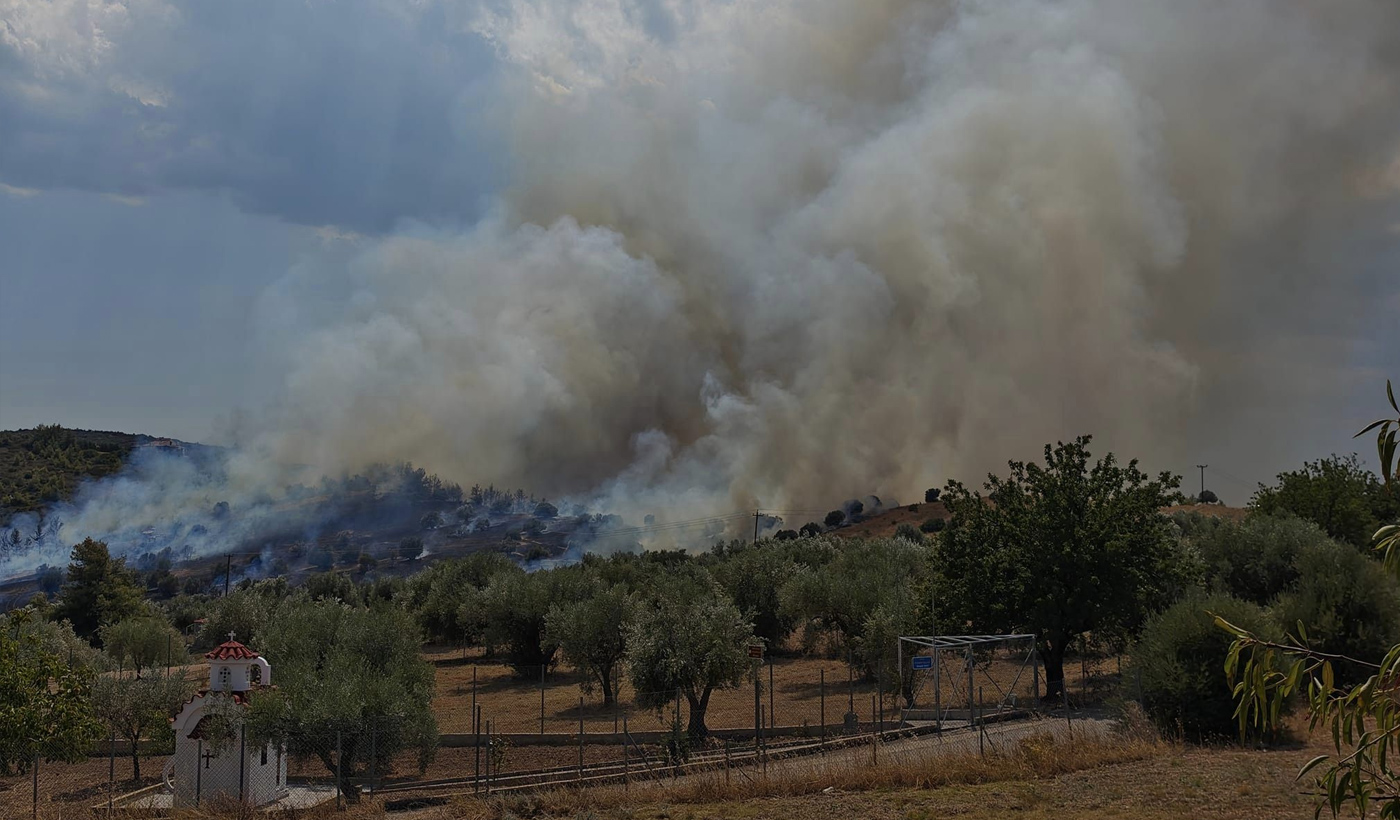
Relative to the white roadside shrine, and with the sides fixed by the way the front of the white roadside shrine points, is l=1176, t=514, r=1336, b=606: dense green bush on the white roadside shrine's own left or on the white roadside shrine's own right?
on the white roadside shrine's own left

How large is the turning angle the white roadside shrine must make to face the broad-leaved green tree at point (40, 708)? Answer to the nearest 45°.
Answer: approximately 90° to its right

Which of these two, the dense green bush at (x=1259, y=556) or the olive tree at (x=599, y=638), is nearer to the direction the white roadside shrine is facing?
the dense green bush

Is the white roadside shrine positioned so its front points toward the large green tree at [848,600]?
no

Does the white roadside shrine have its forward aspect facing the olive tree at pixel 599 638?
no

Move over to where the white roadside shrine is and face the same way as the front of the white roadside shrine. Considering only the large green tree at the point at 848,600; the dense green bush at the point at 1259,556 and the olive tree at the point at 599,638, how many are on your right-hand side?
0

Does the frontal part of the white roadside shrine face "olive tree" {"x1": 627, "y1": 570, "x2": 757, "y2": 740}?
no
